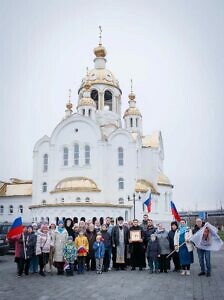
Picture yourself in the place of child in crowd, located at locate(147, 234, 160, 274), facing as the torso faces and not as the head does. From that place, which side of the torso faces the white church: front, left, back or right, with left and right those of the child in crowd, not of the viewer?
back

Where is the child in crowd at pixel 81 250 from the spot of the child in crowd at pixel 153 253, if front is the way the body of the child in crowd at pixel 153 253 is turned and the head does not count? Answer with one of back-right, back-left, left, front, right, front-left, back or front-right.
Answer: right

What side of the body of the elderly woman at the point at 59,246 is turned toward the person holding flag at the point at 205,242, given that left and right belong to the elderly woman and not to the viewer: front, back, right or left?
left

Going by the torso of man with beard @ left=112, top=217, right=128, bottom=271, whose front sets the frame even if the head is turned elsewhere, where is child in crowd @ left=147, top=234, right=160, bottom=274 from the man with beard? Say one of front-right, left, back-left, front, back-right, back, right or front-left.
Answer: front-left

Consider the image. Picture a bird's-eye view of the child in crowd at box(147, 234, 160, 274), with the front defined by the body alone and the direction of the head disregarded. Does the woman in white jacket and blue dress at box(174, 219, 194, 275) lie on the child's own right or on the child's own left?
on the child's own left

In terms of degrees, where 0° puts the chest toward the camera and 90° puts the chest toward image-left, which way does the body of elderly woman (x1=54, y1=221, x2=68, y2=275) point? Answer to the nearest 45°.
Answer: approximately 0°

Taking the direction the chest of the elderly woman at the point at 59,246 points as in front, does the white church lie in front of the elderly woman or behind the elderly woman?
behind

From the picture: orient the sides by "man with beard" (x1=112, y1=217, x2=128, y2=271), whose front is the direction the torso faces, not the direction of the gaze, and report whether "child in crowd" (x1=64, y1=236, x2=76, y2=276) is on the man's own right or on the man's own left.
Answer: on the man's own right

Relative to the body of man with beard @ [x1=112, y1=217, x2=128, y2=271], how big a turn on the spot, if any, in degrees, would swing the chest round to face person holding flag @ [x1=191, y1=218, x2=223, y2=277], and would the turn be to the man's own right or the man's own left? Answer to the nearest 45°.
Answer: approximately 45° to the man's own left
